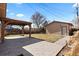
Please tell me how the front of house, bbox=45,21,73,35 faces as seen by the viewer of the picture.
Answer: facing the viewer
